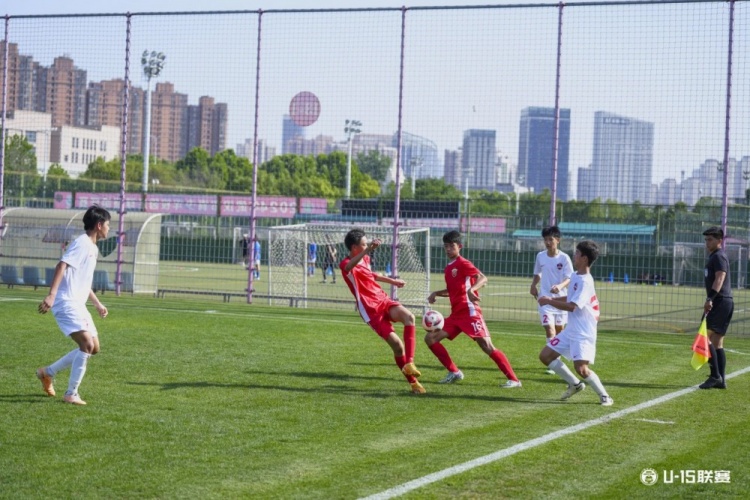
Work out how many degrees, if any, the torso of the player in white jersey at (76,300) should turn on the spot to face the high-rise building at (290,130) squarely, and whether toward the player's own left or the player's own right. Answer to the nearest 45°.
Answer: approximately 90° to the player's own left

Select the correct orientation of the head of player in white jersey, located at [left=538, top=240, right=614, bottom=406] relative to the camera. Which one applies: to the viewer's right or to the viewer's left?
to the viewer's left

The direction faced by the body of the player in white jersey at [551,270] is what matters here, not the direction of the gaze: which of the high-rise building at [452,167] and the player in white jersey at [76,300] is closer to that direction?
the player in white jersey

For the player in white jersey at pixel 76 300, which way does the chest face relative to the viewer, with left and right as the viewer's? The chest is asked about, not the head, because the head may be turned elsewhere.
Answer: facing to the right of the viewer

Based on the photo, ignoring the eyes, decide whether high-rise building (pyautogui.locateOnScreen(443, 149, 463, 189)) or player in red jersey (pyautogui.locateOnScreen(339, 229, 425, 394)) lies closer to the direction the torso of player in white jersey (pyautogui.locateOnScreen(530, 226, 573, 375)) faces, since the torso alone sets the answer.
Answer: the player in red jersey

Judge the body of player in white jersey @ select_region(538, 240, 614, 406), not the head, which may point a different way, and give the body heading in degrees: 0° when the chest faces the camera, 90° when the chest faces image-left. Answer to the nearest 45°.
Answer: approximately 90°

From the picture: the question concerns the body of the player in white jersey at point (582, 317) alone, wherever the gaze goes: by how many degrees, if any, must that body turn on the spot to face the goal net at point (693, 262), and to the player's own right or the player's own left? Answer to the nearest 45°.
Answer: approximately 90° to the player's own right
